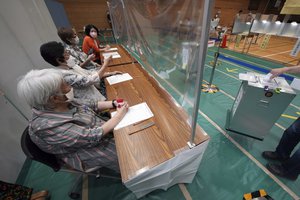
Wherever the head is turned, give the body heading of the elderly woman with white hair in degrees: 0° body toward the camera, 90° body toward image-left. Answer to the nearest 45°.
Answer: approximately 270°

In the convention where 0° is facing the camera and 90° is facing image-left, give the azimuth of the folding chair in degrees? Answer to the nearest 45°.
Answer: approximately 270°
